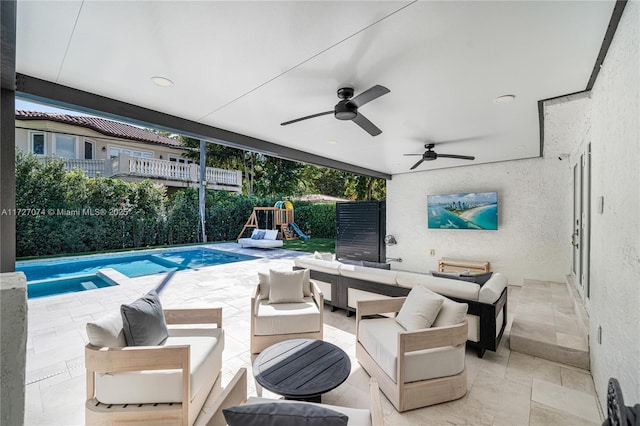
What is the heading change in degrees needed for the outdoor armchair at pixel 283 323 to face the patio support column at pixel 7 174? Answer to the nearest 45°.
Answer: approximately 90° to its right

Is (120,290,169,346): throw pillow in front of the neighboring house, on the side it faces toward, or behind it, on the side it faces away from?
in front

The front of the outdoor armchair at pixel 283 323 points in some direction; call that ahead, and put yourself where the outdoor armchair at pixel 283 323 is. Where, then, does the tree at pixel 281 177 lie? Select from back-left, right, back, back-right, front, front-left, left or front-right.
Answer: back

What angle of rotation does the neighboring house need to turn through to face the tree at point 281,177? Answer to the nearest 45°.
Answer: approximately 45° to its left

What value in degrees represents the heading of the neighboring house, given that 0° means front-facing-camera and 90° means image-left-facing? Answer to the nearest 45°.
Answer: approximately 315°

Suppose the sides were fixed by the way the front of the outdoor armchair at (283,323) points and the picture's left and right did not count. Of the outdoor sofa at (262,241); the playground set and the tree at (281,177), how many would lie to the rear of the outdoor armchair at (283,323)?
3

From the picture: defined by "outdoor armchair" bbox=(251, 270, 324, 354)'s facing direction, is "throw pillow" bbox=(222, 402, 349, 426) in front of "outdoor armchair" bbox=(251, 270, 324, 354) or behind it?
in front

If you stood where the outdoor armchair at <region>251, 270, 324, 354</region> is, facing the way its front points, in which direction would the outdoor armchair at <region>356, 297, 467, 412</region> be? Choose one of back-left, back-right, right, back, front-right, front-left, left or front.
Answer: front-left

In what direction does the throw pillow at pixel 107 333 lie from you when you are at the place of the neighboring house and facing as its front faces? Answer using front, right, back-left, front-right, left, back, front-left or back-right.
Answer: front-right

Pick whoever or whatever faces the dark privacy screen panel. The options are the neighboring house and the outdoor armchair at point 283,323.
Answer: the neighboring house

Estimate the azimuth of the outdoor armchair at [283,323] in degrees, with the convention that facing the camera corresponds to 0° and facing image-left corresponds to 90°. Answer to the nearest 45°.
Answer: approximately 0°
